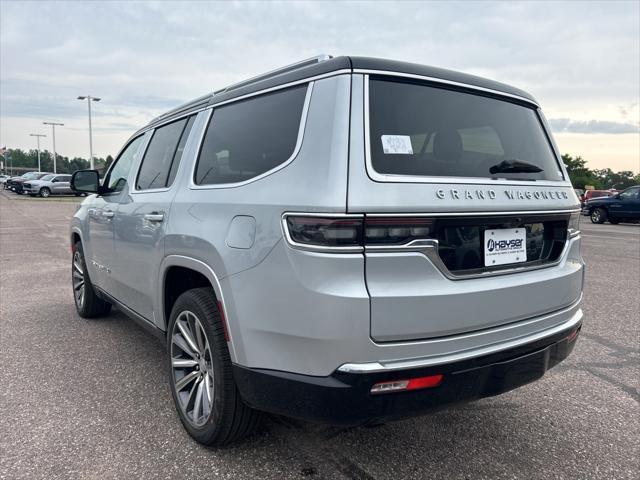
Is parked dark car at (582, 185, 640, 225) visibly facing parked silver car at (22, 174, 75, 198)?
yes

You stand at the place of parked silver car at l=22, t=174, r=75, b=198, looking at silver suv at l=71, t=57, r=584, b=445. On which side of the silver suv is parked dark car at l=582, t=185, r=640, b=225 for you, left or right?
left

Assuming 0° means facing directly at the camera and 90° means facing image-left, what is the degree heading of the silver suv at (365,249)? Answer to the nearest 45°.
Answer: approximately 135°

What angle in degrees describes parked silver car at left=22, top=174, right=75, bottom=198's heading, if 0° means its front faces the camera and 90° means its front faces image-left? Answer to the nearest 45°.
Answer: approximately 45°

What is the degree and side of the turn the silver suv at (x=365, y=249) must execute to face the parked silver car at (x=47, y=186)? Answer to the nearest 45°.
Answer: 0° — it already faces it

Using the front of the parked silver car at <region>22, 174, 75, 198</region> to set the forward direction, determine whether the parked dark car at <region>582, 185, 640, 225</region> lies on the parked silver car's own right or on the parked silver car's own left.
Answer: on the parked silver car's own left

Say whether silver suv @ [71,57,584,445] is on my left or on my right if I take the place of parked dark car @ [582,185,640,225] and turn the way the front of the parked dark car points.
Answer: on my left

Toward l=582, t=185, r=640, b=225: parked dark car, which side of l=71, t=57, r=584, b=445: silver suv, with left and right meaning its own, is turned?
right

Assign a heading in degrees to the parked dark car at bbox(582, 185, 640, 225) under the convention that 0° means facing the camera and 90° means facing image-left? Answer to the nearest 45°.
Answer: approximately 90°

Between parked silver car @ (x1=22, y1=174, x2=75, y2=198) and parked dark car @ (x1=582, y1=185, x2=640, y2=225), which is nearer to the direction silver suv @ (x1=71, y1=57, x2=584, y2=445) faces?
the parked silver car
